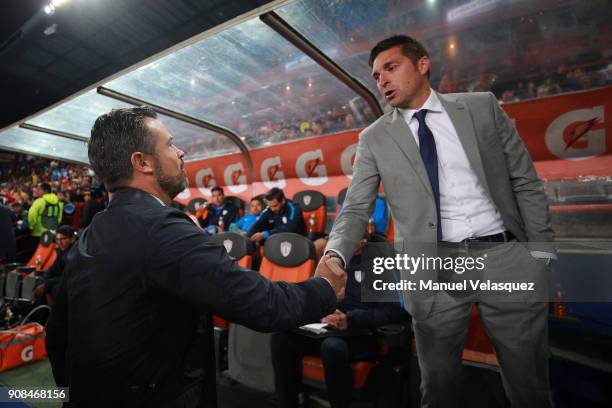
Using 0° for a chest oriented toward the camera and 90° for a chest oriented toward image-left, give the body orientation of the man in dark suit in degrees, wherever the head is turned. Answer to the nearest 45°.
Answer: approximately 225°

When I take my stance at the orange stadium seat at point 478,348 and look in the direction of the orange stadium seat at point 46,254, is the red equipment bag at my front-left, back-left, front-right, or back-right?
front-left

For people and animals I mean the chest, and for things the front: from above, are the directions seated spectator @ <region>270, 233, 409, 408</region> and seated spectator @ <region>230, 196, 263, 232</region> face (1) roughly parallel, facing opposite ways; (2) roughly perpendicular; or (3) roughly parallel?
roughly parallel

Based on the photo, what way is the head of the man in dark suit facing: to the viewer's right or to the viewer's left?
to the viewer's right

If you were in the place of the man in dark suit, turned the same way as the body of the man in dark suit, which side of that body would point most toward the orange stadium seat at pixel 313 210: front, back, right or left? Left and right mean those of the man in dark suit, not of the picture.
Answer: front

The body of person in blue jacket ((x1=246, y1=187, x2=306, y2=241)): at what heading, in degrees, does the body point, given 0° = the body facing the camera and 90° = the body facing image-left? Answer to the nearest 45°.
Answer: approximately 45°

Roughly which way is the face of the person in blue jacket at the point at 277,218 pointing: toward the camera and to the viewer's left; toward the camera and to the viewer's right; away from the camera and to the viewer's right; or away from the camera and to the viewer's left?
toward the camera and to the viewer's left

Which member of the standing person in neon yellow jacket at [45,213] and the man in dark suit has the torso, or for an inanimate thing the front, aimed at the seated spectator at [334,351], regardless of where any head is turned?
the man in dark suit

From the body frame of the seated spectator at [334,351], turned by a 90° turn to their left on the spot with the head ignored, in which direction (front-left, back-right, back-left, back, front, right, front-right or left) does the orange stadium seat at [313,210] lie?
back-left

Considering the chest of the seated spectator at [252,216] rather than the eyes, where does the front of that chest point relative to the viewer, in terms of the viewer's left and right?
facing the viewer and to the left of the viewer

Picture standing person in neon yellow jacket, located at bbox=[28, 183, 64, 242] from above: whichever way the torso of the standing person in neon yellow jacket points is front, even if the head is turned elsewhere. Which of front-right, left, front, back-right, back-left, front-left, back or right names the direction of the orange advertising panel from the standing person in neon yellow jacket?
back

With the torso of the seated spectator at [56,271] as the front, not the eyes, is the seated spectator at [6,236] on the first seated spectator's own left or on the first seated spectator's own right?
on the first seated spectator's own right

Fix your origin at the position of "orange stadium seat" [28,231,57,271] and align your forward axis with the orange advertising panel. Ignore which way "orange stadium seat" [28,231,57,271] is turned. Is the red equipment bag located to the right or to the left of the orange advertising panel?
right
